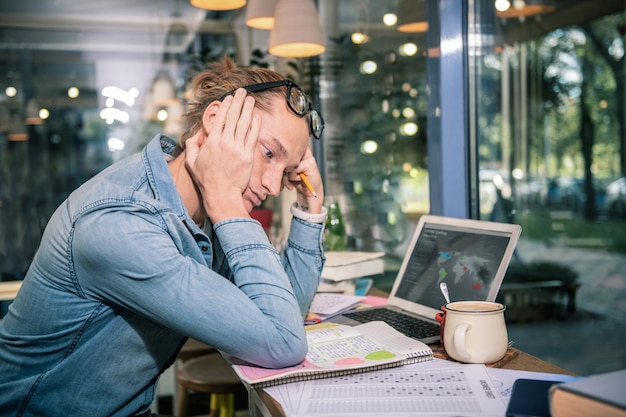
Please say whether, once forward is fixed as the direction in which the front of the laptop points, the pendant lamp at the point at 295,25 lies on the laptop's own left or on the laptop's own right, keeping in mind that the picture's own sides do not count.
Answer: on the laptop's own right

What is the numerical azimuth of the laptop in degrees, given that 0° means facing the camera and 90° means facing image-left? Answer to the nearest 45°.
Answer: approximately 45°

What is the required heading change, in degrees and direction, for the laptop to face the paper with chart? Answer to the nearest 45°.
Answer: approximately 45° to its left

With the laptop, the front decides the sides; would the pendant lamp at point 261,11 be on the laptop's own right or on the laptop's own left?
on the laptop's own right

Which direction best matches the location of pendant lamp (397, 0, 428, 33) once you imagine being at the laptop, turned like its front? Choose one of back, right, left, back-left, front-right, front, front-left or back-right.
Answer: back-right

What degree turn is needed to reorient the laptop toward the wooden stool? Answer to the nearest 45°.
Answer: approximately 90° to its right
